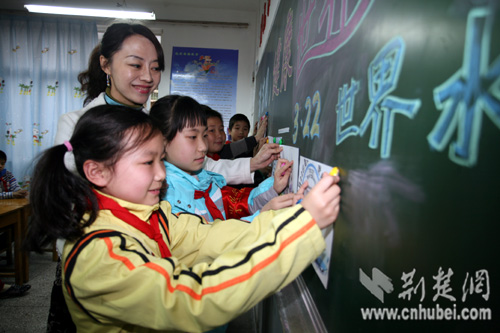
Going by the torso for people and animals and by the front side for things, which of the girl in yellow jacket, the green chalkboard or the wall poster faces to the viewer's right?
the girl in yellow jacket

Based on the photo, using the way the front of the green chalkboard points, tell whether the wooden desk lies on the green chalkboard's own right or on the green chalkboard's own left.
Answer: on the green chalkboard's own right

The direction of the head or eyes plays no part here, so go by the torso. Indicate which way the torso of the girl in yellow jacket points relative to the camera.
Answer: to the viewer's right

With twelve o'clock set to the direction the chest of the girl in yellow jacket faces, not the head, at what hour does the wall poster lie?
The wall poster is roughly at 9 o'clock from the girl in yellow jacket.

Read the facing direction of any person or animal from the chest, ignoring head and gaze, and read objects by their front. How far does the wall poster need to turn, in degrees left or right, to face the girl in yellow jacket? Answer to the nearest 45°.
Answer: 0° — it already faces them

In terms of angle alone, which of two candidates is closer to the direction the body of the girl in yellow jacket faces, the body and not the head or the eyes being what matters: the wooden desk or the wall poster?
the wall poster

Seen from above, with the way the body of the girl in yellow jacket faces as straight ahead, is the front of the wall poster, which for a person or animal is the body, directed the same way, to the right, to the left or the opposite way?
to the right

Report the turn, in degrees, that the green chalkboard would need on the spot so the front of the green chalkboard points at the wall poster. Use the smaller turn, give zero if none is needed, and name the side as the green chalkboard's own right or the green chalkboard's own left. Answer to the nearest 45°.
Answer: approximately 90° to the green chalkboard's own right

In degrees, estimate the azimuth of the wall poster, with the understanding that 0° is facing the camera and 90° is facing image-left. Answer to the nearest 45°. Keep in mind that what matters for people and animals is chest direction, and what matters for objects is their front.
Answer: approximately 0°

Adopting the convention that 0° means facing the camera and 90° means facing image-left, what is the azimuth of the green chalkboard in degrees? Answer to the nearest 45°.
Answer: approximately 45°
